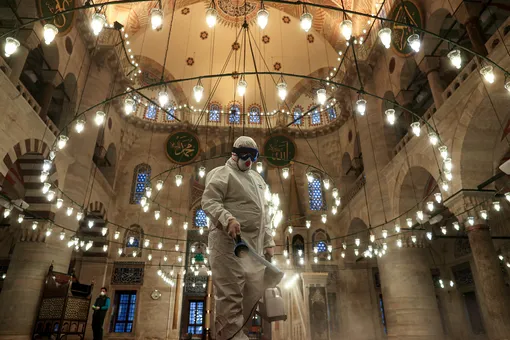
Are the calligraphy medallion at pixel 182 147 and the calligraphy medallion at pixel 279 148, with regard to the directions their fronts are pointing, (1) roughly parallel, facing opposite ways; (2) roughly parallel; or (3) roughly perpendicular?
roughly parallel

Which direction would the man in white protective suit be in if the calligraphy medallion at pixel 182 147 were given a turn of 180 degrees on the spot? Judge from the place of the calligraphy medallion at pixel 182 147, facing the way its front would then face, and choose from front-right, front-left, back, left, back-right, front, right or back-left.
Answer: back

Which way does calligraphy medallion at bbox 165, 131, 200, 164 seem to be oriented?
toward the camera

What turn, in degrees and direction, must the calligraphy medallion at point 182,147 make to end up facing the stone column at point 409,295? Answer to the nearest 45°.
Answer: approximately 45° to its left

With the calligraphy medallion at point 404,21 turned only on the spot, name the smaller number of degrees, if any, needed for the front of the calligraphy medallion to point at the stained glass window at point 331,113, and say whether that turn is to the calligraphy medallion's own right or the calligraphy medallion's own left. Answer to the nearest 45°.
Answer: approximately 90° to the calligraphy medallion's own right

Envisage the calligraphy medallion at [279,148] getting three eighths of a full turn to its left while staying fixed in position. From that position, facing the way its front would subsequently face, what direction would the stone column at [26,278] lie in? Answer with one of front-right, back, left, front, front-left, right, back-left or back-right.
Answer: back

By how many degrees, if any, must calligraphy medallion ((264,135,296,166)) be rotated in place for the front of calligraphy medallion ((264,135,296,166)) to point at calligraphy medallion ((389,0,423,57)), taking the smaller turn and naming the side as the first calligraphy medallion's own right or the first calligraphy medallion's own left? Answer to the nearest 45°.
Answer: approximately 45° to the first calligraphy medallion's own left

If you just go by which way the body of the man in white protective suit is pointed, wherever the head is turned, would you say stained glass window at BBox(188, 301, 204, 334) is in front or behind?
behind

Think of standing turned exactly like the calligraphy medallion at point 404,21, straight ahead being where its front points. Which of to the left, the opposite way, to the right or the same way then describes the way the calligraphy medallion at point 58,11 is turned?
the opposite way

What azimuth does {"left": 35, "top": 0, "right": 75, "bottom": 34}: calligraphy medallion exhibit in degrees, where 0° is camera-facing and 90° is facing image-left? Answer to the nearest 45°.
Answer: approximately 315°

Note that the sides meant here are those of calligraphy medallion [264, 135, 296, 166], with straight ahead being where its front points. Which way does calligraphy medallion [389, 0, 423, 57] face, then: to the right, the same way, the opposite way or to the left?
to the right

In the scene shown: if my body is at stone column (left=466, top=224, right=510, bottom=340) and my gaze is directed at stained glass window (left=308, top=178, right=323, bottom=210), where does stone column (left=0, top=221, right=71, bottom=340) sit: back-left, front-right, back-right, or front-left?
front-left

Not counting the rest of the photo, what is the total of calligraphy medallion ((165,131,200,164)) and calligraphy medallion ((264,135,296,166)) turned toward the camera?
2
